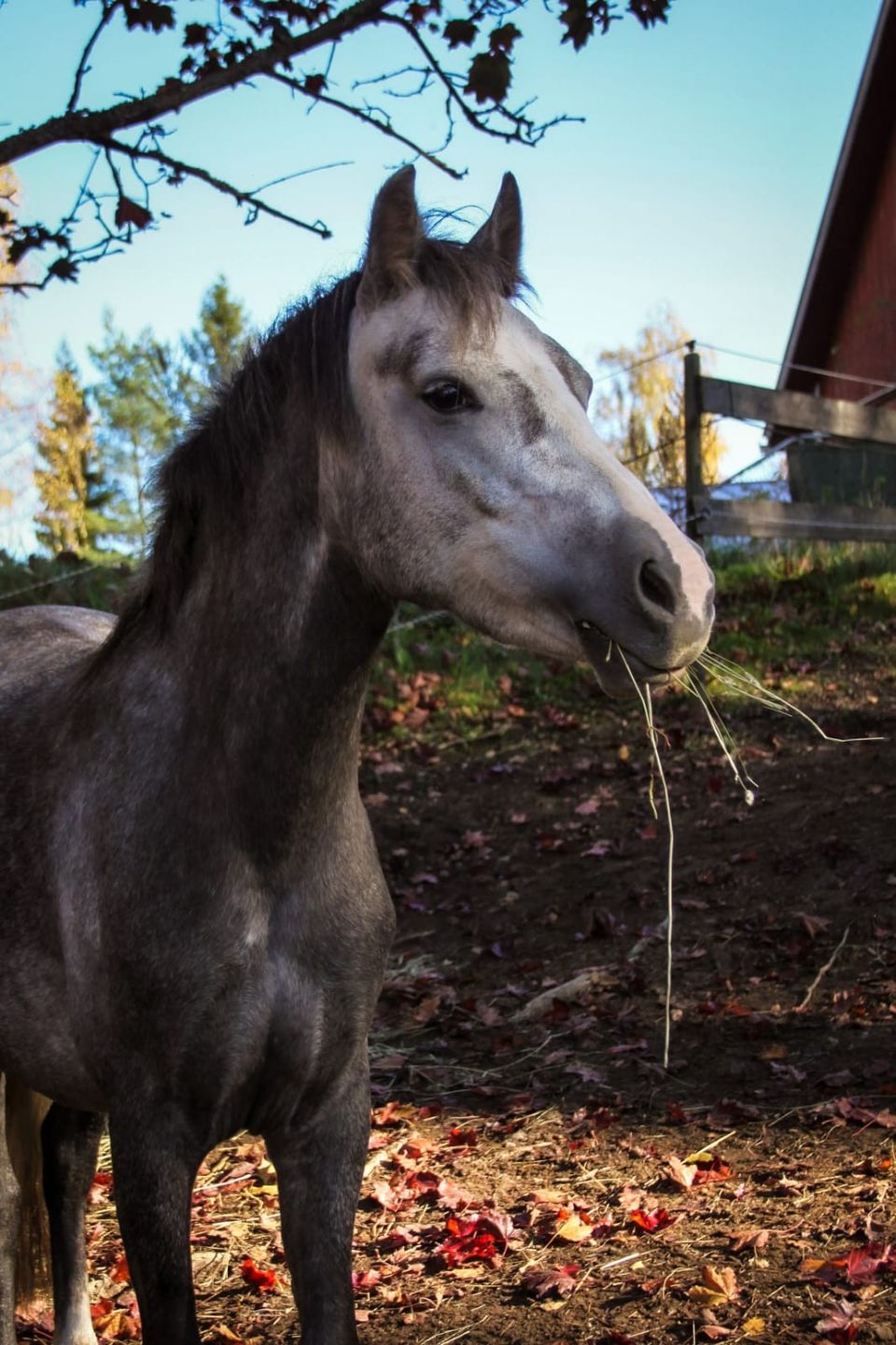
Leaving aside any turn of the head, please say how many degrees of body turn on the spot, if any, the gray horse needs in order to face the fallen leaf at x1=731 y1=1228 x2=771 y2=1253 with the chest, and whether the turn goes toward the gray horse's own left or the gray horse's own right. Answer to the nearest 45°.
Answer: approximately 90° to the gray horse's own left

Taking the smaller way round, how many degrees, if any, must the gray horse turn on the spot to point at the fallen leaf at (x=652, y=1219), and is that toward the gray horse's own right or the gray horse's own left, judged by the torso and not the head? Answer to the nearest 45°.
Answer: approximately 90° to the gray horse's own left

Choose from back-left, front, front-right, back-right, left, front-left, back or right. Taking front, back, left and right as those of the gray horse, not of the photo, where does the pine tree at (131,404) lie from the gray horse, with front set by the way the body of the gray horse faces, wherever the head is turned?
back-left

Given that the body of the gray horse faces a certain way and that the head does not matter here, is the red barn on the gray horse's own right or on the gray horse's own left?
on the gray horse's own left

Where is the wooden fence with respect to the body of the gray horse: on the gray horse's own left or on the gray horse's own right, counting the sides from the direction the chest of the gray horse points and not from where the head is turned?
on the gray horse's own left

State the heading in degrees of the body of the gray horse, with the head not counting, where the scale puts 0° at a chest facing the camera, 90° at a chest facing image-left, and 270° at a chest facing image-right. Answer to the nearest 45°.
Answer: approximately 315°

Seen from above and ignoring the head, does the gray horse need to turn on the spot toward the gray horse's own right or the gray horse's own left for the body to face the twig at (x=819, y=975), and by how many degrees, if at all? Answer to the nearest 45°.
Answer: approximately 90° to the gray horse's own left
